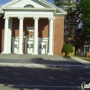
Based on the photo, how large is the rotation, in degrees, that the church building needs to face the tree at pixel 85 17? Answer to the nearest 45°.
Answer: approximately 135° to its left

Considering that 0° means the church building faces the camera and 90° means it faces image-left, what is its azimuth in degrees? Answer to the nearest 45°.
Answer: approximately 0°
